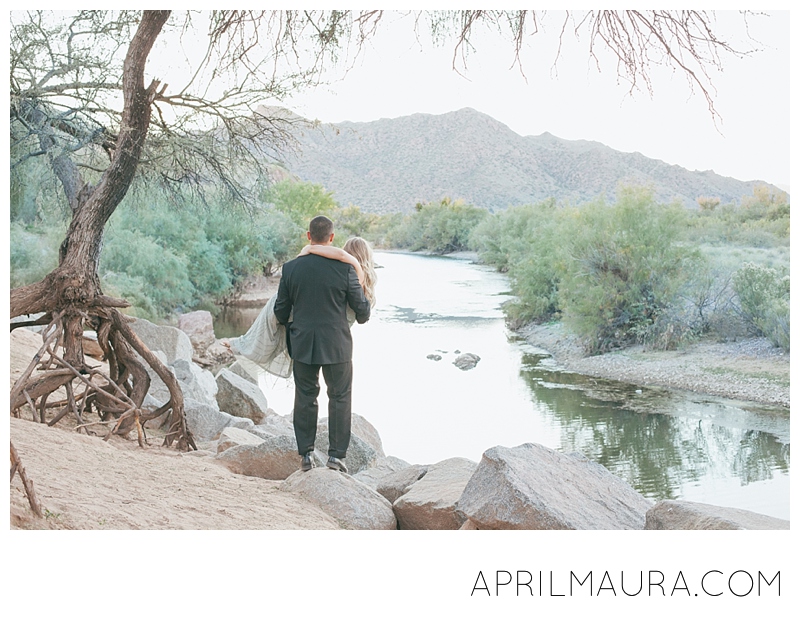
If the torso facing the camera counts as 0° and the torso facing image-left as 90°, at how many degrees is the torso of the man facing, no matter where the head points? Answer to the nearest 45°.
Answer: approximately 180°

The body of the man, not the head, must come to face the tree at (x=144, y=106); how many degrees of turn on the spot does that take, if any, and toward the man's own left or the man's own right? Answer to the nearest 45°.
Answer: approximately 45° to the man's own left

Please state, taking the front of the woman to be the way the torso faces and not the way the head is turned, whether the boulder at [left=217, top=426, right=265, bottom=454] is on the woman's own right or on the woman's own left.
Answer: on the woman's own right

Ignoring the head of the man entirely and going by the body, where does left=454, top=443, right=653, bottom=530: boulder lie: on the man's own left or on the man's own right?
on the man's own right

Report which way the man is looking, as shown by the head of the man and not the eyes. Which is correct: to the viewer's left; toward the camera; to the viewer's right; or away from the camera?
away from the camera

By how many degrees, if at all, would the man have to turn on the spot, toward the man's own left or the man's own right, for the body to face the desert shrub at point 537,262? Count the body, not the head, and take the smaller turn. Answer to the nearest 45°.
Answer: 0° — they already face it

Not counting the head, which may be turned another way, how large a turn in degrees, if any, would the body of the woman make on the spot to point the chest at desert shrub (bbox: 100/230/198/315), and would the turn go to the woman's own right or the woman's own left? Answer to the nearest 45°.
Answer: approximately 90° to the woman's own right
